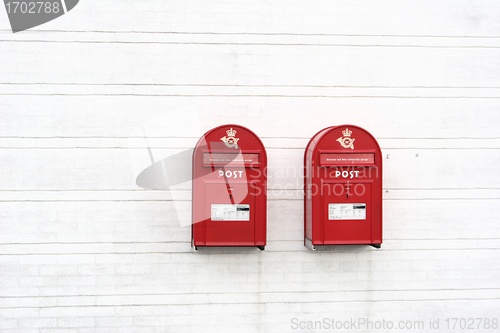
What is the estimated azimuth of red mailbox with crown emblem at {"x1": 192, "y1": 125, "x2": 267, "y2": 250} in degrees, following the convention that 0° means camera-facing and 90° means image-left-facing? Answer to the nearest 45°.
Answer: approximately 0°

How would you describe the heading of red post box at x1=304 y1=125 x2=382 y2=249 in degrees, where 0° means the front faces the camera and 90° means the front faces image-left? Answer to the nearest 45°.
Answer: approximately 0°
